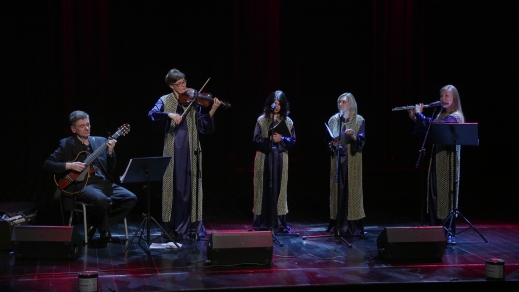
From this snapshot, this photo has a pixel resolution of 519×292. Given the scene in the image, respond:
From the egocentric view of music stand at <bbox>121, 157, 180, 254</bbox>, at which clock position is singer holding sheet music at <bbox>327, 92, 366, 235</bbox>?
The singer holding sheet music is roughly at 4 o'clock from the music stand.

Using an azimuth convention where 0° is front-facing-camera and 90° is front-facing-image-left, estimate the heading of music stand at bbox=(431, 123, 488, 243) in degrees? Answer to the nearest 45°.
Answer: approximately 180°

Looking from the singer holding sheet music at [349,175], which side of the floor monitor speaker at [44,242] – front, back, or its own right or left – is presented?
right

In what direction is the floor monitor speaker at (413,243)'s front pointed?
away from the camera

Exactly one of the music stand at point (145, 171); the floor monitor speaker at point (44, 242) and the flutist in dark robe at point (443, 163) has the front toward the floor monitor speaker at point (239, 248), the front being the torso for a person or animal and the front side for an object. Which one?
the flutist in dark robe

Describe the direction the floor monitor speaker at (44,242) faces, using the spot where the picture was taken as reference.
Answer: facing away from the viewer

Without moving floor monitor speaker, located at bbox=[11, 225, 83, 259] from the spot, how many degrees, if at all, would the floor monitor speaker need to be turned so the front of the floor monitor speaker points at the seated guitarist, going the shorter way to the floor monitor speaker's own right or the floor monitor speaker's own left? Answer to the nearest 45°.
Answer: approximately 45° to the floor monitor speaker's own right

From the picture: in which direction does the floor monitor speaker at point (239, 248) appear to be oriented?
away from the camera

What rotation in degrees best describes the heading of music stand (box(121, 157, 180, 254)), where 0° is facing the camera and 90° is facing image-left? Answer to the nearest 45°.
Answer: approximately 135°

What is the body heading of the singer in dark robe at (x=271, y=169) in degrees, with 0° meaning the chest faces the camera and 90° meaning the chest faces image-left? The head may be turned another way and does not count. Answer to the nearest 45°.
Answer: approximately 0°

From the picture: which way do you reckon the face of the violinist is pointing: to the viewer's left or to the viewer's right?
to the viewer's right

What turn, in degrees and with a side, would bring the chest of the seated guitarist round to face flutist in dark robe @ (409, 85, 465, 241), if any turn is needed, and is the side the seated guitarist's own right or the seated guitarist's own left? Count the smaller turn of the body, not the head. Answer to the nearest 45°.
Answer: approximately 45° to the seated guitarist's own left
